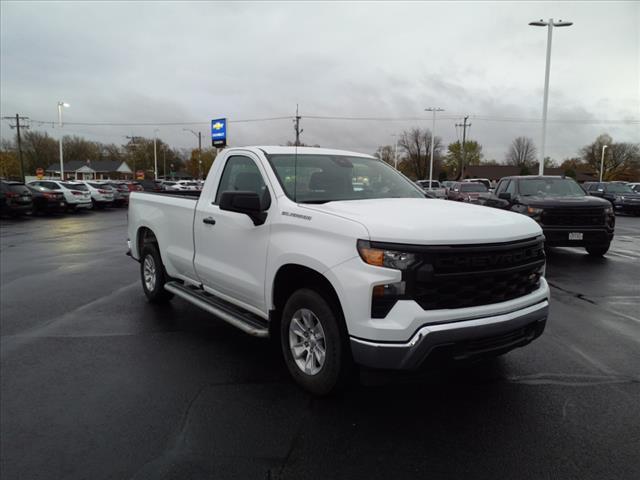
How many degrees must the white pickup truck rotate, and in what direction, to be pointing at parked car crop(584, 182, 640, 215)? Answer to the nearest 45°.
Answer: approximately 90° to its left

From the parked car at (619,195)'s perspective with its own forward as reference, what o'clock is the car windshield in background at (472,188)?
The car windshield in background is roughly at 3 o'clock from the parked car.

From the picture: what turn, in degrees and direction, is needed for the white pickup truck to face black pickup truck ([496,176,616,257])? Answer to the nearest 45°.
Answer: approximately 90° to its left

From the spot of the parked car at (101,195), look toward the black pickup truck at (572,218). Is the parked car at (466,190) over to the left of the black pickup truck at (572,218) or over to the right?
left

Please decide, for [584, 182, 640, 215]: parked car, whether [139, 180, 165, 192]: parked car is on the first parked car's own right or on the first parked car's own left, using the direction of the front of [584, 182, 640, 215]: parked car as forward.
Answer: on the first parked car's own right
